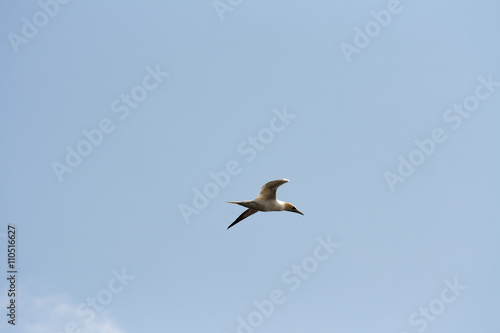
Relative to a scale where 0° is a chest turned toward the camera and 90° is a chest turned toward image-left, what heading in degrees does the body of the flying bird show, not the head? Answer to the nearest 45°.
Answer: approximately 270°
